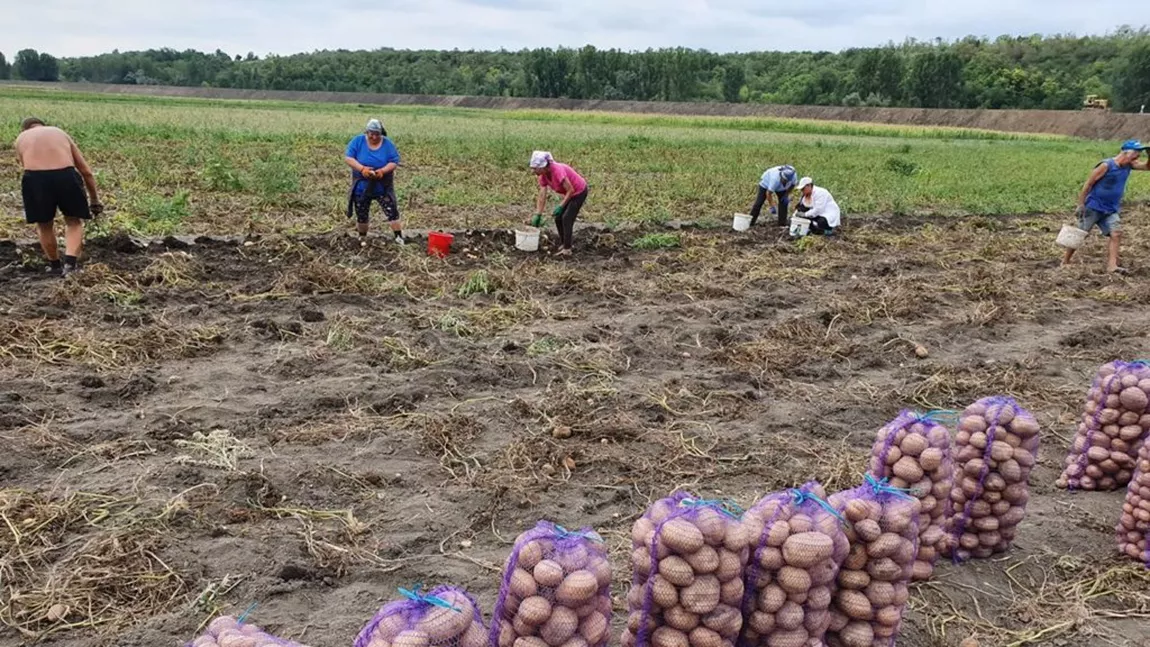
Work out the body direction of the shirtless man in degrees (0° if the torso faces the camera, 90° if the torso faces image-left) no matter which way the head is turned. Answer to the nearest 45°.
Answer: approximately 180°

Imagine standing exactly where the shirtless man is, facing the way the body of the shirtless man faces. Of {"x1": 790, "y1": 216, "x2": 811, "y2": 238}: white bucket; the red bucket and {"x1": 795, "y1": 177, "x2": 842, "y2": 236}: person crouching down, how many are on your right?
3

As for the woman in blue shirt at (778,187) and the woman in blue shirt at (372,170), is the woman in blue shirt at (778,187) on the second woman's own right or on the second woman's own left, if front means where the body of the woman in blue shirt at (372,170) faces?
on the second woman's own left

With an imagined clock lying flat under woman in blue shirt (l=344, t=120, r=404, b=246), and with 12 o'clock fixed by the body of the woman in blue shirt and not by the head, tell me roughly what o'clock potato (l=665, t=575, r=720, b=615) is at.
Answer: The potato is roughly at 12 o'clock from the woman in blue shirt.

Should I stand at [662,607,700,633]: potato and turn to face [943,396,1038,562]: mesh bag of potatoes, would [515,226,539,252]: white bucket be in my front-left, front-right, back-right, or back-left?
front-left

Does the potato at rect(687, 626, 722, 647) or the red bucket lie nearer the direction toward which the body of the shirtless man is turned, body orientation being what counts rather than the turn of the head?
the red bucket

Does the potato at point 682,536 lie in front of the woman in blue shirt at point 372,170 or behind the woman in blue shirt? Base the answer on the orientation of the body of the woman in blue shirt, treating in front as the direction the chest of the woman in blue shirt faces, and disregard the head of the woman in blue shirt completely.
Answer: in front

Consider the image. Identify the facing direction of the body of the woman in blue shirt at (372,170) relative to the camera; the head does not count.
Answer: toward the camera

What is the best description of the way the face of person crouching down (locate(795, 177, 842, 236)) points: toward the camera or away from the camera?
toward the camera

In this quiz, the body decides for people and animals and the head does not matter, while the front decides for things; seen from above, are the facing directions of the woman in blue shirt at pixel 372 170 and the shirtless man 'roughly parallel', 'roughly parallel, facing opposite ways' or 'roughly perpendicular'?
roughly parallel, facing opposite ways

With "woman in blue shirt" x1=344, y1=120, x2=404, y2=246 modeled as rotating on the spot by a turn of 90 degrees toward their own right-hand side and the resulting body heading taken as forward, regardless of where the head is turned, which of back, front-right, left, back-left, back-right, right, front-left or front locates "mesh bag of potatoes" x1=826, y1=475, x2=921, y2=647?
left

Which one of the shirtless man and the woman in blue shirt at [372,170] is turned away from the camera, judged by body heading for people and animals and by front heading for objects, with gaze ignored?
the shirtless man
